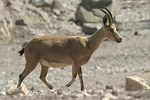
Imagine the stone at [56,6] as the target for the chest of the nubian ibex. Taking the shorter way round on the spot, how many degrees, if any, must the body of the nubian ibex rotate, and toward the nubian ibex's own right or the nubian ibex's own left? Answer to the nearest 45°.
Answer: approximately 90° to the nubian ibex's own left

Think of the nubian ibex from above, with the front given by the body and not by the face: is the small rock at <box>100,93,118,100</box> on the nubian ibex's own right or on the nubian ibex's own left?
on the nubian ibex's own right

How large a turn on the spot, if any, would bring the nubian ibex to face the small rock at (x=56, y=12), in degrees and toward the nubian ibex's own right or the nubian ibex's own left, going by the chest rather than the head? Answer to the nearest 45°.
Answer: approximately 90° to the nubian ibex's own left

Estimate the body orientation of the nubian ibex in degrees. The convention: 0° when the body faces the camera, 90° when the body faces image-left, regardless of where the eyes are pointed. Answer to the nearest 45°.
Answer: approximately 270°

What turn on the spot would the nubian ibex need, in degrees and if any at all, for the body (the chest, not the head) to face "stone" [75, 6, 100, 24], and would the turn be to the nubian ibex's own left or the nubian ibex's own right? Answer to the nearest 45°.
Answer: approximately 90° to the nubian ibex's own left
